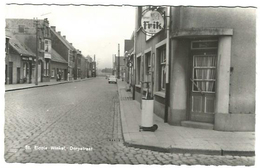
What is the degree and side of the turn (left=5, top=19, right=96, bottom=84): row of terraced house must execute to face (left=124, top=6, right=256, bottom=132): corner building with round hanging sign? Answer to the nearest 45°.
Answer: approximately 45° to its right

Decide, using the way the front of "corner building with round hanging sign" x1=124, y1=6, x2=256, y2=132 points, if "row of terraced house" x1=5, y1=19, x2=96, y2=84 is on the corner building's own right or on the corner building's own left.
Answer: on the corner building's own right

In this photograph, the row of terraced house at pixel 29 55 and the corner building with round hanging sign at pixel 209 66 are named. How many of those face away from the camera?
0

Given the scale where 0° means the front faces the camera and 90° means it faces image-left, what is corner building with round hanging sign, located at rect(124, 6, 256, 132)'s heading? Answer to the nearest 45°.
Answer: approximately 45°

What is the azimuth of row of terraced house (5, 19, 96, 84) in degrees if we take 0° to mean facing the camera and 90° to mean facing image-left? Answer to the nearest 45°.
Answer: approximately 315°
